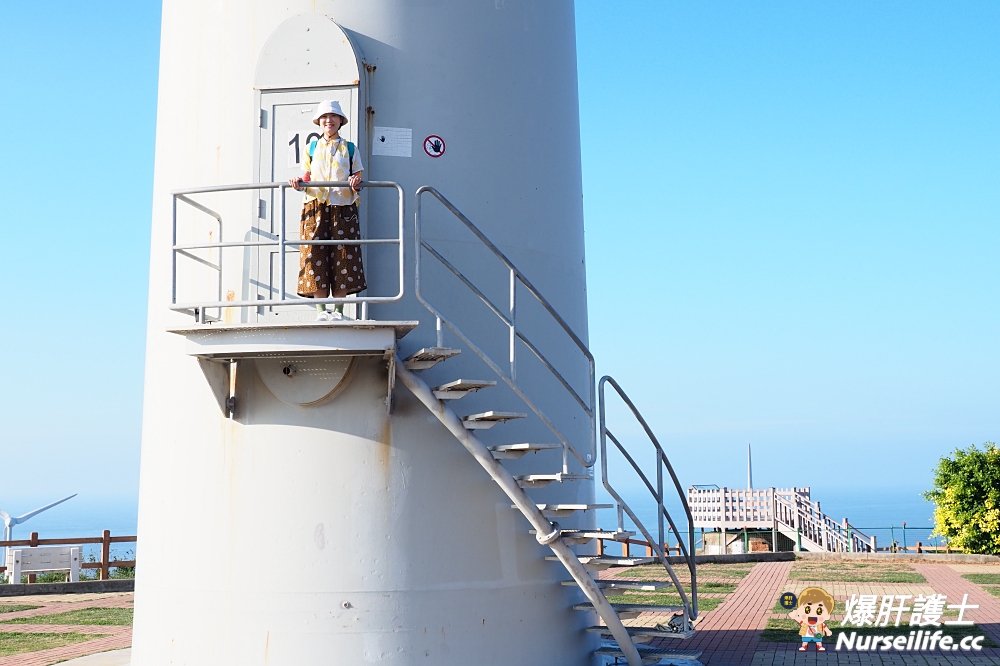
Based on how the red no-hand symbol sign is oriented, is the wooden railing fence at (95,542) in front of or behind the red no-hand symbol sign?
behind

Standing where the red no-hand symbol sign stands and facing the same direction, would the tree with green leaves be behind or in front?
behind

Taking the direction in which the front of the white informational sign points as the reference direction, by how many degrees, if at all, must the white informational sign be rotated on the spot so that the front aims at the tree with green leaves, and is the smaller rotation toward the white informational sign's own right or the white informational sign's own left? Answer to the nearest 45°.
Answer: approximately 135° to the white informational sign's own left

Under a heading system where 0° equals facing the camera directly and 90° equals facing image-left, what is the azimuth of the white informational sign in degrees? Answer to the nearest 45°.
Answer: approximately 0°

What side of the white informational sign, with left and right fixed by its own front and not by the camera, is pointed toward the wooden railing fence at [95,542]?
back

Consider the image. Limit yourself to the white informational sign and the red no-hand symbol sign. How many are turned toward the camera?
2
